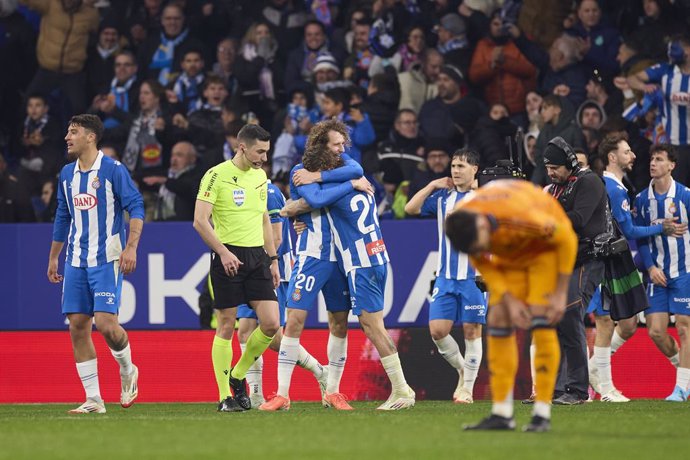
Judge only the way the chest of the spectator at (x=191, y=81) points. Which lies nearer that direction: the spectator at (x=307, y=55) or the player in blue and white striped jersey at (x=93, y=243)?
the player in blue and white striped jersey

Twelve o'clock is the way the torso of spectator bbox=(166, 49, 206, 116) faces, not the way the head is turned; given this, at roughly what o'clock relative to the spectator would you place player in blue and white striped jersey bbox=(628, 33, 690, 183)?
The player in blue and white striped jersey is roughly at 10 o'clock from the spectator.

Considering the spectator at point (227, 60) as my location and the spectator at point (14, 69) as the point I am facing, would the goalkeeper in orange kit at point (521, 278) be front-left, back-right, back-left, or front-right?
back-left

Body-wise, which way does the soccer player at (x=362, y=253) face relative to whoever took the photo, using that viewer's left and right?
facing away from the viewer and to the left of the viewer

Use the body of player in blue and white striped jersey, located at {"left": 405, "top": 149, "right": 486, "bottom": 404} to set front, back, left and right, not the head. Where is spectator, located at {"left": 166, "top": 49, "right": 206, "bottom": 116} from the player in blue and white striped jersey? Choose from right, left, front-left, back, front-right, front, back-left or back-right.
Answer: back-right

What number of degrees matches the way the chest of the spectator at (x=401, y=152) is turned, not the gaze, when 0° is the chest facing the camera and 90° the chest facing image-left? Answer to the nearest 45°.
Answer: approximately 0°
